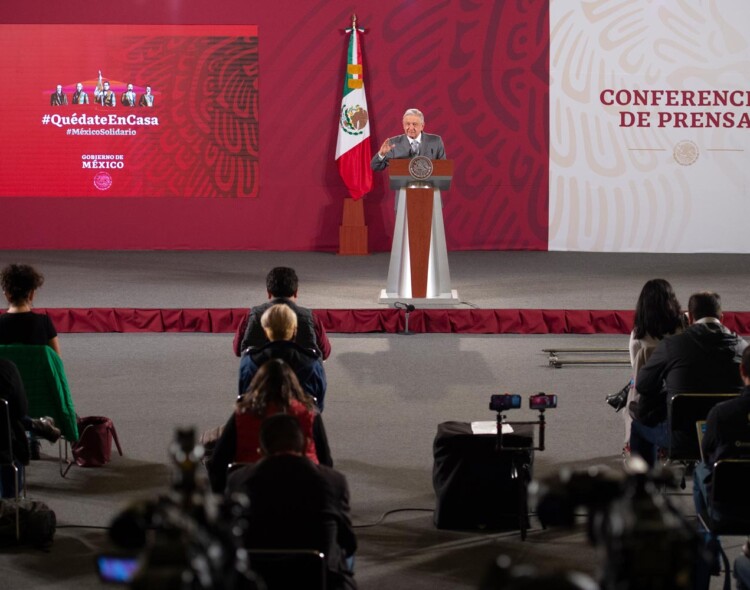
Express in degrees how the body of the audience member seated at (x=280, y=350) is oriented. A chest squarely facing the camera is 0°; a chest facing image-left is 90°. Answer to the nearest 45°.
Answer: approximately 180°

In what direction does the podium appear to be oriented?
toward the camera

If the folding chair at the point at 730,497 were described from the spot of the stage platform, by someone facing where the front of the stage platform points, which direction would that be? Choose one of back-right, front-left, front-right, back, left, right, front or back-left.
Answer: front

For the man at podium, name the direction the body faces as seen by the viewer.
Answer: toward the camera

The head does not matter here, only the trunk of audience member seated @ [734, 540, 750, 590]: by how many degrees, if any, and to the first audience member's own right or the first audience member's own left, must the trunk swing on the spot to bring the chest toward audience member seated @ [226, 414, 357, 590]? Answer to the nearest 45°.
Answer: approximately 45° to the first audience member's own left

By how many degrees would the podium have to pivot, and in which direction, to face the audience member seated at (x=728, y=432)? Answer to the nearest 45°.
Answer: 0° — it already faces them

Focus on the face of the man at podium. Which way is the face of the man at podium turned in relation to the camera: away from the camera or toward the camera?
toward the camera

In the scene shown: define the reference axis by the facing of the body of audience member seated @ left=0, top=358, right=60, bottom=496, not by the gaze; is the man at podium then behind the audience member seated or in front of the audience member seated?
in front

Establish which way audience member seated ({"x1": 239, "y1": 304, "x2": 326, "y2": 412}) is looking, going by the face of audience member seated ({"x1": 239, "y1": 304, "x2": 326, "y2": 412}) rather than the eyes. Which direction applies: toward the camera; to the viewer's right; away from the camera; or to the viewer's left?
away from the camera

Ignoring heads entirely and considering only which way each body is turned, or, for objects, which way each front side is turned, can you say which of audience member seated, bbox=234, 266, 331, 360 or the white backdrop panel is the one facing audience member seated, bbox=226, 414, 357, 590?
the white backdrop panel

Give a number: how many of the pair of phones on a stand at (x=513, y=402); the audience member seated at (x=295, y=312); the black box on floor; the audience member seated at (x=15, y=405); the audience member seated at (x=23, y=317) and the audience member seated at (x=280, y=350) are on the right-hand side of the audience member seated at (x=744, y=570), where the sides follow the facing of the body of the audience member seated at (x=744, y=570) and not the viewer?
0

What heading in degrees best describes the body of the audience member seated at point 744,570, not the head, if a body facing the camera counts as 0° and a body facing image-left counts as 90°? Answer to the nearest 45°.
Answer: approximately 180°

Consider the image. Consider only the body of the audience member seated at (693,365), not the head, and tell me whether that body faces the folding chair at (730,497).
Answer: no

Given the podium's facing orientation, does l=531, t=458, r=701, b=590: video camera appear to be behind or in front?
in front

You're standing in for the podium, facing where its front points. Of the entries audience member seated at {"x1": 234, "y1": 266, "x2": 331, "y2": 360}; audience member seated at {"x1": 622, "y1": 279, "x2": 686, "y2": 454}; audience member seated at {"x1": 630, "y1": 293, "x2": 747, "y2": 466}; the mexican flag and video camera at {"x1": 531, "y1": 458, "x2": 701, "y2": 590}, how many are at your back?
1

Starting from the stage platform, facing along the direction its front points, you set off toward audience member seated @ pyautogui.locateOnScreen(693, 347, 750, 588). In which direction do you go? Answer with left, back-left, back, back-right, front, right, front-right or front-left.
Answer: front

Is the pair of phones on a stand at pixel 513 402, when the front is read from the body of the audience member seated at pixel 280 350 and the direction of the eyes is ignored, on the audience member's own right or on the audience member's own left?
on the audience member's own right

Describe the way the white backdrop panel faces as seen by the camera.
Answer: facing the viewer

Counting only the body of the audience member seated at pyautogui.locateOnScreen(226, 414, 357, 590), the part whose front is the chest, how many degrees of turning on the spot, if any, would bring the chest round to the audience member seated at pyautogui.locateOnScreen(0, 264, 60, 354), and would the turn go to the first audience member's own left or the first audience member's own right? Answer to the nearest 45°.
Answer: approximately 45° to the first audience member's own left

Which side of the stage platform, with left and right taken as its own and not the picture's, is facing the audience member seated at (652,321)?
front
